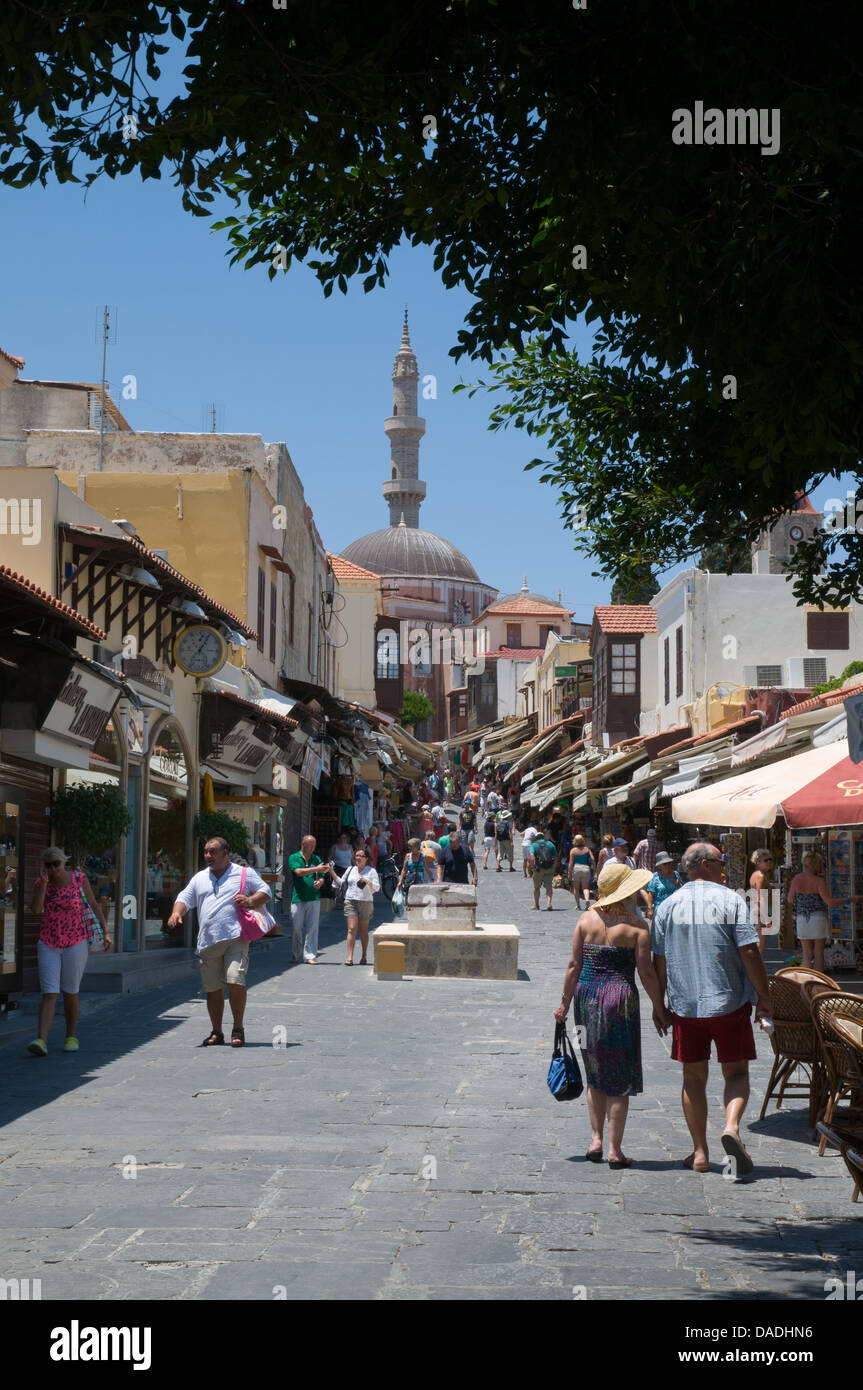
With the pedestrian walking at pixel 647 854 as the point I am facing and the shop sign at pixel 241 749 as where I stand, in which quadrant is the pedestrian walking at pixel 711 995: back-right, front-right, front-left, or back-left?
back-right

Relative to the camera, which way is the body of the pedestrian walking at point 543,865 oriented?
away from the camera

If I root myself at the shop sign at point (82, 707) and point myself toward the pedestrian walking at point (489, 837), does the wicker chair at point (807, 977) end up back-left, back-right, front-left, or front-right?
back-right

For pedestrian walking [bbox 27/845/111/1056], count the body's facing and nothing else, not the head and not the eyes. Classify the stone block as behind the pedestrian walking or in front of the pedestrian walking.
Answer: behind

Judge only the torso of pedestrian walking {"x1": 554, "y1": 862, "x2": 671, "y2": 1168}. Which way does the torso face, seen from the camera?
away from the camera

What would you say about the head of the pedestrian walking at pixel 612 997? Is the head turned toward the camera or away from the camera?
away from the camera

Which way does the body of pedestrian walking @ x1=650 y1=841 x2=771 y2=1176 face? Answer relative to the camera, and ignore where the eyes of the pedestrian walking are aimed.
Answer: away from the camera

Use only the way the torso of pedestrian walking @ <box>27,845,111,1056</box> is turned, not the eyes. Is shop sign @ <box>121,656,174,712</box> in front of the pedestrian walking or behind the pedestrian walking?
behind
